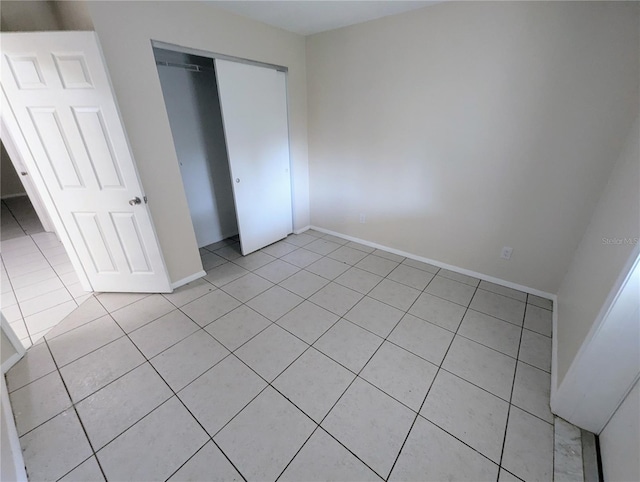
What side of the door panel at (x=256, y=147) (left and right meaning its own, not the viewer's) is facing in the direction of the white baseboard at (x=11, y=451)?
right

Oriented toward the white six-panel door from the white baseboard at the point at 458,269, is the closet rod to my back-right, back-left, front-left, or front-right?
front-right

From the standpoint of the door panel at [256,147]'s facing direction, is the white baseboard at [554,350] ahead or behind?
ahead

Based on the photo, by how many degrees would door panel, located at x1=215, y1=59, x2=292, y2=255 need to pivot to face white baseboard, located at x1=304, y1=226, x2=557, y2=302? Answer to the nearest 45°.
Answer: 0° — it already faces it

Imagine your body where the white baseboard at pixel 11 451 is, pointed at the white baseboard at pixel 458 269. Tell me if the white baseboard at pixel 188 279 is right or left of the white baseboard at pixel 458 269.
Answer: left

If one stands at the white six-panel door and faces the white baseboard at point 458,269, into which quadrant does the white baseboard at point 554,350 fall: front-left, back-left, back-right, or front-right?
front-right

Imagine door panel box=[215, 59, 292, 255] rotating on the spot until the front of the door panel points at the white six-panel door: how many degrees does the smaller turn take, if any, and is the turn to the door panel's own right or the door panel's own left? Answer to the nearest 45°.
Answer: approximately 90° to the door panel's own right

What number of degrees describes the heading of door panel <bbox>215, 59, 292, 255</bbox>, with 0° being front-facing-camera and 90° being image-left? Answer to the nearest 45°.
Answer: approximately 315°
